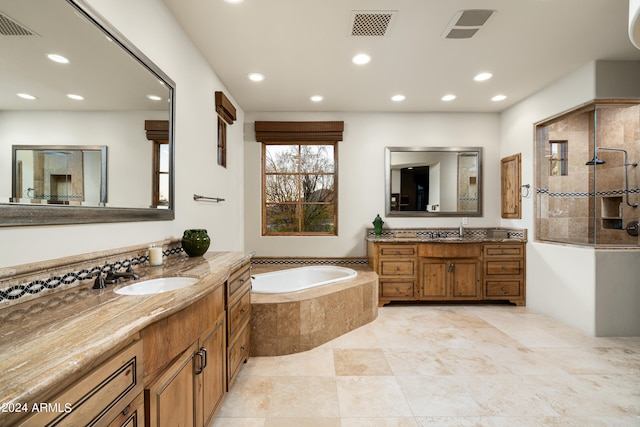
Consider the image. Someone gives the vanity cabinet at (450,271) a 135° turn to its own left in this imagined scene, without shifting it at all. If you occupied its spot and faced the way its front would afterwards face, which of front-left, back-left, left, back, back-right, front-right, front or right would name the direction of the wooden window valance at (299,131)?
back-left

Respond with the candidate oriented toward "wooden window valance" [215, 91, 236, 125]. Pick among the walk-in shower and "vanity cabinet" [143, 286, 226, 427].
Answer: the walk-in shower

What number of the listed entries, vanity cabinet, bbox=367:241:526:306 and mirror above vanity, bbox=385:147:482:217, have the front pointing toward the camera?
2

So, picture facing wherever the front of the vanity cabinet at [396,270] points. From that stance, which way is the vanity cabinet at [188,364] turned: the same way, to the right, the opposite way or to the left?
to the left

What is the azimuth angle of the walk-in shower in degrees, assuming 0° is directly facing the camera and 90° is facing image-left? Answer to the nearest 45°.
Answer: approximately 45°

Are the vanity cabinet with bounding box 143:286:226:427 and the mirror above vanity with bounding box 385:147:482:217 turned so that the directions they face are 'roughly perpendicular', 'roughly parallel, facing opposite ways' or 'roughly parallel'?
roughly perpendicular

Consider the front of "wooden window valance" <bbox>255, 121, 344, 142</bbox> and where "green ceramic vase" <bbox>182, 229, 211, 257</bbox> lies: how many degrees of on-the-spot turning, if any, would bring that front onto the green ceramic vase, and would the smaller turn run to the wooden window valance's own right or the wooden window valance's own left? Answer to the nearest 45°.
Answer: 0° — it already faces it

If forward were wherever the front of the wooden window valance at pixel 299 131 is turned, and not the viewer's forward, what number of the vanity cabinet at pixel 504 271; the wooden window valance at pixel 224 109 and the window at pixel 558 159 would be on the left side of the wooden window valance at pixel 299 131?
2
